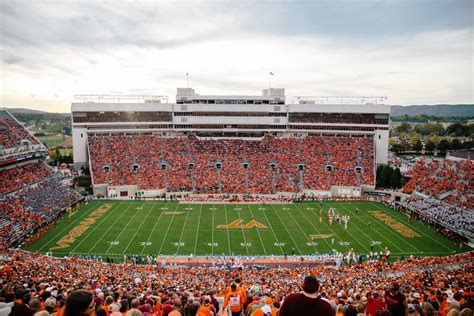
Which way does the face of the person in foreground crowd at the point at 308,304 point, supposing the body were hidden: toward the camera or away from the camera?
away from the camera

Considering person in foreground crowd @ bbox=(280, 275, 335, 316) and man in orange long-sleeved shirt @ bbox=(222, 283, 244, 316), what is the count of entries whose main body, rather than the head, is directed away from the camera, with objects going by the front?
2

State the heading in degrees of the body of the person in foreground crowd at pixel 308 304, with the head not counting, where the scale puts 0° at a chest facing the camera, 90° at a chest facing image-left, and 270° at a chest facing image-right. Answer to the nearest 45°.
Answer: approximately 180°

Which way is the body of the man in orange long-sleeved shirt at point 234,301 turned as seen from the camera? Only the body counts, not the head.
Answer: away from the camera
